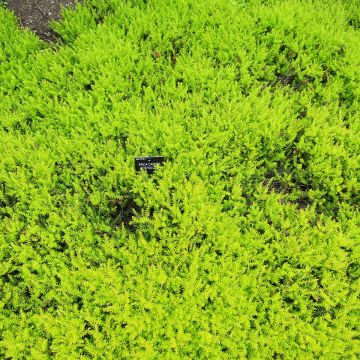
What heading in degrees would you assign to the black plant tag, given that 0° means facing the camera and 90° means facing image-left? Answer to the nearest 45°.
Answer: approximately 0°
